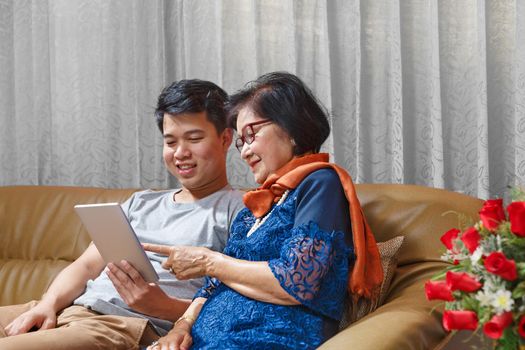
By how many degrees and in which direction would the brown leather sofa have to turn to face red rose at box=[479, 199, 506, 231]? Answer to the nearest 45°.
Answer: approximately 90° to its left

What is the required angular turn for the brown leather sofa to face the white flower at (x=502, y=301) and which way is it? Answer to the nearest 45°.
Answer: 0° — it already faces it

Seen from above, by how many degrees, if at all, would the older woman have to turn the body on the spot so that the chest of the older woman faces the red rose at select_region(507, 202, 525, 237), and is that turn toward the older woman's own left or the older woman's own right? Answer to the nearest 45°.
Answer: approximately 90° to the older woman's own left

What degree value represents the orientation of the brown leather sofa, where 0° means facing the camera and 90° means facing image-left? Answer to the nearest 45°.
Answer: approximately 0°

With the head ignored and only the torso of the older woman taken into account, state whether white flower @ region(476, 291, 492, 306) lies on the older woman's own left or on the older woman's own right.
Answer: on the older woman's own left

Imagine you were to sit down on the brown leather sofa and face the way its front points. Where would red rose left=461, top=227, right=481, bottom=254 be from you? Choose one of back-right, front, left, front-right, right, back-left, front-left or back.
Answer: left

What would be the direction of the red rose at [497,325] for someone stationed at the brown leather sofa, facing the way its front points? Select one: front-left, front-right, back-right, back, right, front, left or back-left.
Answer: front

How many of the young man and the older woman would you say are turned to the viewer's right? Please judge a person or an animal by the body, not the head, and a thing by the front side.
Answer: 0

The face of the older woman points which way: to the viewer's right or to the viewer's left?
to the viewer's left

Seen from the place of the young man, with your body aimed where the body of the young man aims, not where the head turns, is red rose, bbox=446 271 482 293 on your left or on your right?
on your left

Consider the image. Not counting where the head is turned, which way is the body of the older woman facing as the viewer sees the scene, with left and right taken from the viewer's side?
facing the viewer and to the left of the viewer

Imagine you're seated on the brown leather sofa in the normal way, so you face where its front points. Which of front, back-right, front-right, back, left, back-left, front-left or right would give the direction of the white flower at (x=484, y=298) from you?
front
